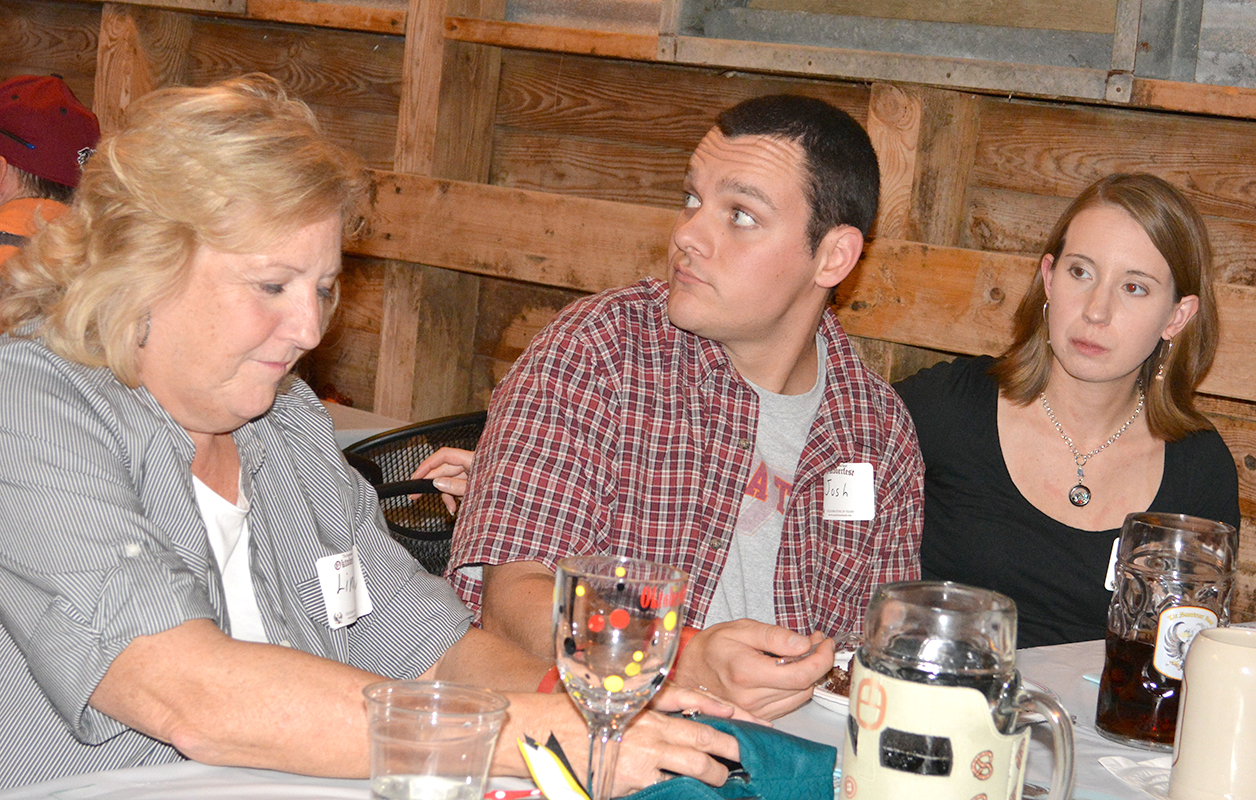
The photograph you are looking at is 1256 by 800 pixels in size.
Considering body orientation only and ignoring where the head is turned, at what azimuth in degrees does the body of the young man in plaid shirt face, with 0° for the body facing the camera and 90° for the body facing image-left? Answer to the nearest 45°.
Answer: approximately 315°

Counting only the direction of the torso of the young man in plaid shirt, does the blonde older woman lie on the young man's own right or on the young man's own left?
on the young man's own right

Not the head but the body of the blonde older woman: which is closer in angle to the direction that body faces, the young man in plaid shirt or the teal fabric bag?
the teal fabric bag

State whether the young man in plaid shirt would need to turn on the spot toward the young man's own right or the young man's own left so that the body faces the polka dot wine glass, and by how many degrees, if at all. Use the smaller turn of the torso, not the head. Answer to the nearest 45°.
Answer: approximately 45° to the young man's own right

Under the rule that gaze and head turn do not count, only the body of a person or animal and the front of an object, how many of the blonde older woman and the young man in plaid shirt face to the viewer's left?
0

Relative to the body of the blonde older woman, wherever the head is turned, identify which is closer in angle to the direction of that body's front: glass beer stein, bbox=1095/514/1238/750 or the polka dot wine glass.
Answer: the polka dot wine glass

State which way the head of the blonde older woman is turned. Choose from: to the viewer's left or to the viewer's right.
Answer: to the viewer's right

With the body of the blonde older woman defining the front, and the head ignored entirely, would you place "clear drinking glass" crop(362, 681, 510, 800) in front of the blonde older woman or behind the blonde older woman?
in front

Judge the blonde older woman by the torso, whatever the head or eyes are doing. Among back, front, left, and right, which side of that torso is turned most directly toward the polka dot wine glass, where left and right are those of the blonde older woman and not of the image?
front

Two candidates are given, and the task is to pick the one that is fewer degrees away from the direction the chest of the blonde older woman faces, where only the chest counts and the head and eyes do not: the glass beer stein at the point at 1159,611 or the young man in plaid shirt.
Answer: the glass beer stein

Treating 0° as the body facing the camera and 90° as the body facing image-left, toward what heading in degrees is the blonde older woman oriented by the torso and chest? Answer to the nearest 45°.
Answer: approximately 315°

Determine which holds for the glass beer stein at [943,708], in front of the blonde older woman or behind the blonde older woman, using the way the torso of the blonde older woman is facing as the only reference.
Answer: in front
